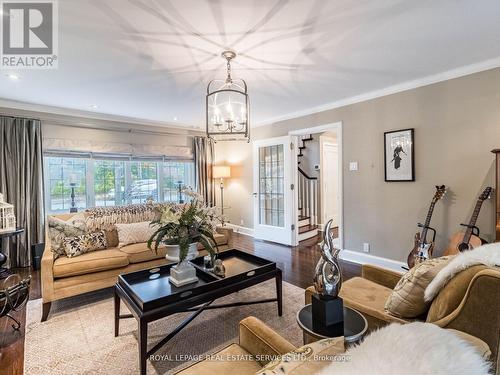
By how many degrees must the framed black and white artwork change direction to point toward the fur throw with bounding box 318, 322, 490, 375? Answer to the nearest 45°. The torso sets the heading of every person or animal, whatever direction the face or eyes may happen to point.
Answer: approximately 45° to its left

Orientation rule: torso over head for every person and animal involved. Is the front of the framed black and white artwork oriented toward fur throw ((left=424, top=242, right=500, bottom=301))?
no

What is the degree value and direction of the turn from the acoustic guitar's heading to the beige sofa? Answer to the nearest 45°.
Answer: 0° — it already faces it

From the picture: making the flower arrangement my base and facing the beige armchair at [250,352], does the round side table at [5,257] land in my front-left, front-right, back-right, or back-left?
back-right

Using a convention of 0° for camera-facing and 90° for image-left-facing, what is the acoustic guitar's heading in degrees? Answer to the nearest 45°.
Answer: approximately 45°

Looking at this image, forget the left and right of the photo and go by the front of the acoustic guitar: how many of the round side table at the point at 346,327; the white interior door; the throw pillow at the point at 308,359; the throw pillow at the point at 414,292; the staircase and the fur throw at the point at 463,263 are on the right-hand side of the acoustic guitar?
2

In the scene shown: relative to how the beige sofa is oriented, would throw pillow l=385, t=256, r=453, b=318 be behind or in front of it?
in front

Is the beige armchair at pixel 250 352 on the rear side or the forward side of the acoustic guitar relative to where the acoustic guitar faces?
on the forward side

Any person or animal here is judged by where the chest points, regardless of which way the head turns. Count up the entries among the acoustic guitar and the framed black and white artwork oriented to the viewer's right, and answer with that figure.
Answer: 0

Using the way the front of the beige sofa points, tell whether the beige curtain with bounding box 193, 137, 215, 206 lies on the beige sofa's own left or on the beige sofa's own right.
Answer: on the beige sofa's own left

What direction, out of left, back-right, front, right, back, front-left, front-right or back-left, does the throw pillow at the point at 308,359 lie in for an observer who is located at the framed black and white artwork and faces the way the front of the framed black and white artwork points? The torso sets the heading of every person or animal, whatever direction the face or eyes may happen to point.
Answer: front-left

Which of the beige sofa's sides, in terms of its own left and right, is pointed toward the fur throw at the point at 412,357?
front

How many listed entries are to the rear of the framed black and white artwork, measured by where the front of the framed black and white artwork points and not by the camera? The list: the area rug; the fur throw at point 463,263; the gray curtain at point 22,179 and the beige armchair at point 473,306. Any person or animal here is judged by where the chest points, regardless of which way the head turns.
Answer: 0

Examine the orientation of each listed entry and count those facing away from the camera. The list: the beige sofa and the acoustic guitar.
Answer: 0

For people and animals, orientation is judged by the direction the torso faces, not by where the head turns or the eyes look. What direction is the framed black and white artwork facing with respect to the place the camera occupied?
facing the viewer and to the left of the viewer

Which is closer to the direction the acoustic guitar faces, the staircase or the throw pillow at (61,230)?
the throw pillow

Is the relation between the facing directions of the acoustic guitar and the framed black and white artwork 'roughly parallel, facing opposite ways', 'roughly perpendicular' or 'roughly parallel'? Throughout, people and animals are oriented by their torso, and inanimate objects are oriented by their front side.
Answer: roughly parallel
